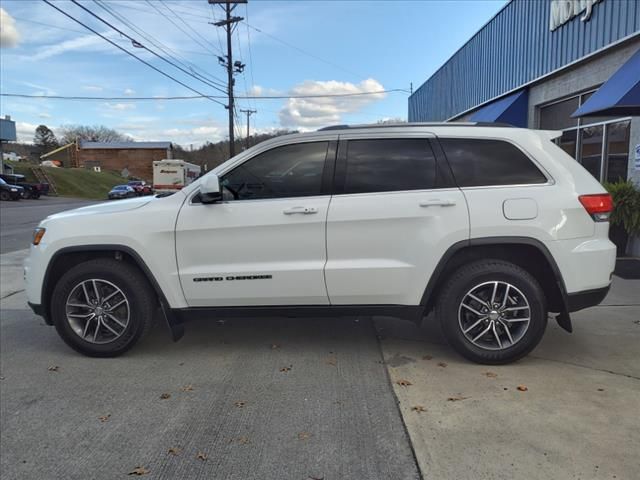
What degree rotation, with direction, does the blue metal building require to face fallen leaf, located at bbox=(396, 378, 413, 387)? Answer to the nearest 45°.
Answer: approximately 45° to its left

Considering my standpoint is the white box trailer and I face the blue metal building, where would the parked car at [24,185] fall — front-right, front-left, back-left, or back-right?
front-right

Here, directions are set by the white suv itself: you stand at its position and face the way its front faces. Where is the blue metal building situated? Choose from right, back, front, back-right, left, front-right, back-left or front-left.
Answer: back-right

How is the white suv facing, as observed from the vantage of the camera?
facing to the left of the viewer

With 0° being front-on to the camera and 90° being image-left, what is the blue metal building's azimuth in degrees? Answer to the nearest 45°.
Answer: approximately 45°

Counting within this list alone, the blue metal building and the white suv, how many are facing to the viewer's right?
0

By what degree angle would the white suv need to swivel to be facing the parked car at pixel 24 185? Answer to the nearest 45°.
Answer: approximately 45° to its right

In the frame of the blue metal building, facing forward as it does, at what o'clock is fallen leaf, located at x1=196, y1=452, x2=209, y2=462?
The fallen leaf is roughly at 11 o'clock from the blue metal building.

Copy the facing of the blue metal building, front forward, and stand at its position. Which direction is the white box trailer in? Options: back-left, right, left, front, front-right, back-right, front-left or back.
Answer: right
